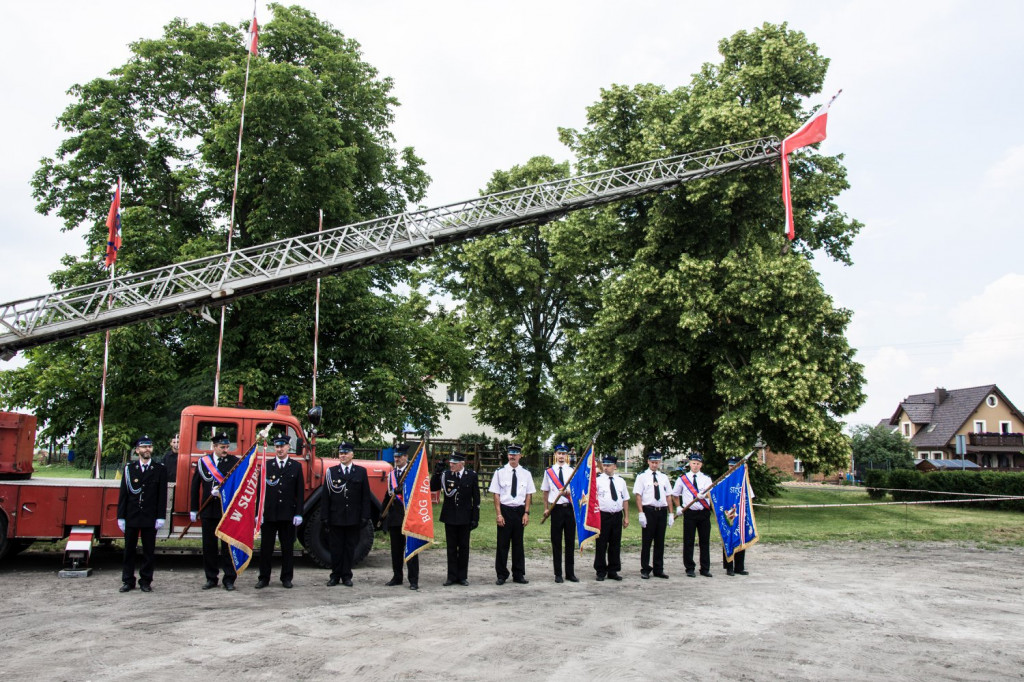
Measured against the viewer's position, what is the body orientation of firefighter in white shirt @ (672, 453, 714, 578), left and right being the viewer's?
facing the viewer

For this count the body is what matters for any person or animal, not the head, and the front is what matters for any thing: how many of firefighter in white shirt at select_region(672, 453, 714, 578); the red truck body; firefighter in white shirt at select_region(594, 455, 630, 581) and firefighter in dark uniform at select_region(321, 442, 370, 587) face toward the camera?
3

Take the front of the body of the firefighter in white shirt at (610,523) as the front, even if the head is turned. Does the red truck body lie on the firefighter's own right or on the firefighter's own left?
on the firefighter's own right

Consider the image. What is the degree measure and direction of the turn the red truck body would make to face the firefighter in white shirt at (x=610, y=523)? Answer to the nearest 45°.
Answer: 0° — it already faces them

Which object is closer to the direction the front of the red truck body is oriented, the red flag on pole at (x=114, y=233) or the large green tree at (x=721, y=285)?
the large green tree

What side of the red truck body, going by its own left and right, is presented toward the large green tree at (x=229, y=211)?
left

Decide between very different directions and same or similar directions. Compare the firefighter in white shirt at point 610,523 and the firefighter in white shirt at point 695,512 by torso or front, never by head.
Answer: same or similar directions

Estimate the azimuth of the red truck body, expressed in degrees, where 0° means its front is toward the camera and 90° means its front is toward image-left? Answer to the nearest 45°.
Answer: approximately 270°

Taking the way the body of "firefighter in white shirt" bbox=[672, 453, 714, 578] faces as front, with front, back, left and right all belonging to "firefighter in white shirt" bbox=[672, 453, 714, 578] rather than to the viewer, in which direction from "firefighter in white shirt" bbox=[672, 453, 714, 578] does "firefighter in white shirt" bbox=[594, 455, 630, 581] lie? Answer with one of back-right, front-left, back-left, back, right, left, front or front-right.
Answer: front-right

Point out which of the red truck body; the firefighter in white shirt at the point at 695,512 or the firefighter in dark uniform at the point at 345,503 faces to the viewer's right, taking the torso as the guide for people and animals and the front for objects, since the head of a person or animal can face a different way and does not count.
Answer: the red truck body

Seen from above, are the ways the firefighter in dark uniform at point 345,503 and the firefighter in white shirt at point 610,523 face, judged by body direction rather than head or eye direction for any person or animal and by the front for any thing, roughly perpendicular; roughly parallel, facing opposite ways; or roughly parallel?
roughly parallel

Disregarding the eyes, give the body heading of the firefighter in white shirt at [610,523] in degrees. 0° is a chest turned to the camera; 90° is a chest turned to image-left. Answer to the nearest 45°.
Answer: approximately 0°

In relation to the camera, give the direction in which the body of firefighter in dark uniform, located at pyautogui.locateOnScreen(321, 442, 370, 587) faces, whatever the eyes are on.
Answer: toward the camera
